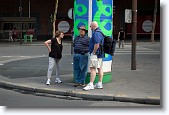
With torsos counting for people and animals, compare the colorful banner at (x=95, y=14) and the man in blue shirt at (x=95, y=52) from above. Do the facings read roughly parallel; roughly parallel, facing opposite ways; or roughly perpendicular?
roughly perpendicular

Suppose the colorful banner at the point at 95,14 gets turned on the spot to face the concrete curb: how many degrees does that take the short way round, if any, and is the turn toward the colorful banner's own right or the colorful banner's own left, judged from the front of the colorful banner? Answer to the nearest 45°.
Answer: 0° — it already faces it

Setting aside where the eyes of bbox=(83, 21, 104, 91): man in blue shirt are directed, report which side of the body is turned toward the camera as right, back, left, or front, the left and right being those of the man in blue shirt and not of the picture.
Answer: left

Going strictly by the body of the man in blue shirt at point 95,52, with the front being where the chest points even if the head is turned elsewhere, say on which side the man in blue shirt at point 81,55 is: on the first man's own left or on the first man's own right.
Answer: on the first man's own right

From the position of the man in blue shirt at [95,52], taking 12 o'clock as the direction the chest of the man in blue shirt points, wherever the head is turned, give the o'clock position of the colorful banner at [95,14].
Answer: The colorful banner is roughly at 3 o'clock from the man in blue shirt.

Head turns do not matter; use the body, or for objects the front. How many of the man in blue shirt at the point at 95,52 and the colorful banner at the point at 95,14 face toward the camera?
1

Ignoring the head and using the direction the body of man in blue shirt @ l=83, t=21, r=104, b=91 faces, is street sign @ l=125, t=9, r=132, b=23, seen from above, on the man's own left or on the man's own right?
on the man's own right
